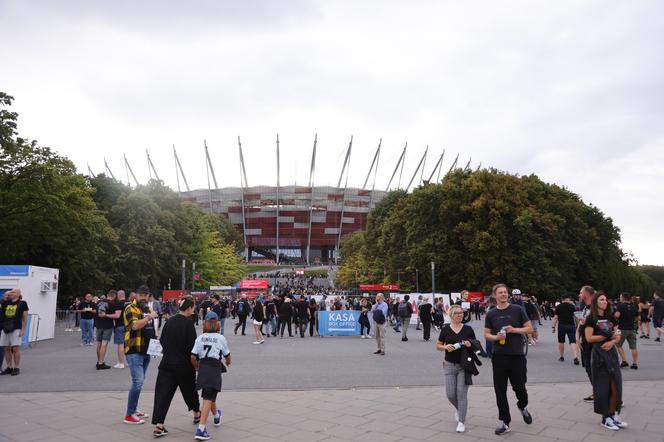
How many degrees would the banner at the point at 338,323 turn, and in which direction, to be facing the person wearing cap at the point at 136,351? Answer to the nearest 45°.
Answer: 0° — it already faces them

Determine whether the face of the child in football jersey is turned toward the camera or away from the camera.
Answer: away from the camera

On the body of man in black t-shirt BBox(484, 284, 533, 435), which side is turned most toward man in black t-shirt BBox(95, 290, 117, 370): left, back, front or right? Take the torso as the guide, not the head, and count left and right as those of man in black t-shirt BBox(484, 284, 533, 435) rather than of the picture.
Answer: right

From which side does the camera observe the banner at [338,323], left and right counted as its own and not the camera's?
front

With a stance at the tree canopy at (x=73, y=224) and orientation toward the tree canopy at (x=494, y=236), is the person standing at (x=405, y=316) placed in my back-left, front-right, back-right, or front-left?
front-right

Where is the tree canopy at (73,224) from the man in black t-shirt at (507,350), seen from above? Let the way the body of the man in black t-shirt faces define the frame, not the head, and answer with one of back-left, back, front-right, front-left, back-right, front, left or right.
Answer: back-right

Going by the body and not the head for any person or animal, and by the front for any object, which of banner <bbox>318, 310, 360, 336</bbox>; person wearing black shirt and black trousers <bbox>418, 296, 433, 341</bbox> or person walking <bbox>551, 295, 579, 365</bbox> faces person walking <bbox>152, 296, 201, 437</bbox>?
the banner
